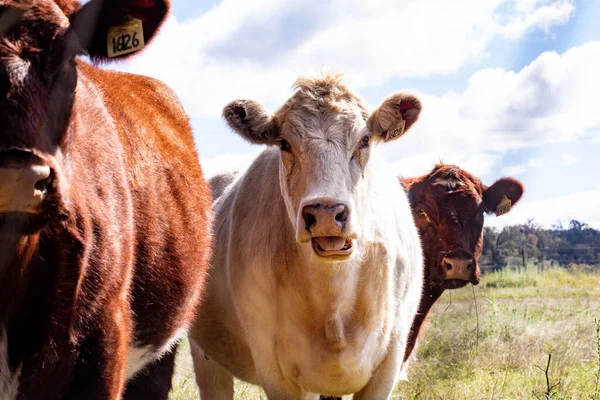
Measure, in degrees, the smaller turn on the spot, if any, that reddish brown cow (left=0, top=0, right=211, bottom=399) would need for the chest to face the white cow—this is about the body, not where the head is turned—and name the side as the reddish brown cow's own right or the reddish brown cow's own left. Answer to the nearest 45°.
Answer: approximately 180°

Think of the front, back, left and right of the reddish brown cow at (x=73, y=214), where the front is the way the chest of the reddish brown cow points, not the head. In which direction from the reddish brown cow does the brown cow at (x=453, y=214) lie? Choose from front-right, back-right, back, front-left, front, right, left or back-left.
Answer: back

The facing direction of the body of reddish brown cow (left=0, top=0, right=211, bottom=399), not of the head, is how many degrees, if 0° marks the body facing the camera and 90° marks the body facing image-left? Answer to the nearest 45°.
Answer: approximately 45°
